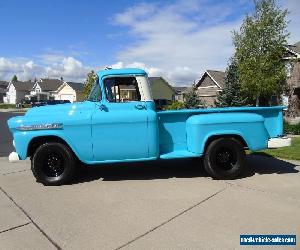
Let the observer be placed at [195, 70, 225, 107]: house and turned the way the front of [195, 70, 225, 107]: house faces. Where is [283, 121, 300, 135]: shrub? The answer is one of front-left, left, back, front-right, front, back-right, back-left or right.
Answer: front-left

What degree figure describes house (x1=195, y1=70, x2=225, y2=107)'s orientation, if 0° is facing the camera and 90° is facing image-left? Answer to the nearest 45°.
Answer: approximately 45°

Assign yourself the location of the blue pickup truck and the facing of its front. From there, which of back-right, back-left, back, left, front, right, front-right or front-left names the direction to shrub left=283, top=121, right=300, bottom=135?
back-right

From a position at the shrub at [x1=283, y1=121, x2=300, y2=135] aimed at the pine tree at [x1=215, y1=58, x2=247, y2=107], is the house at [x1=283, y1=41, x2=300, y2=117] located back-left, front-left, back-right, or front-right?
front-right

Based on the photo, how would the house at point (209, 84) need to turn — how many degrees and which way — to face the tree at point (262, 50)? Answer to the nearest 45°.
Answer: approximately 45° to its left

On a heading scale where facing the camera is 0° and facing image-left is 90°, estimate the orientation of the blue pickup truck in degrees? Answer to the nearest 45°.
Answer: approximately 90°

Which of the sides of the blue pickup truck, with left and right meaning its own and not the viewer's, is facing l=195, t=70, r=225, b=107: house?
right

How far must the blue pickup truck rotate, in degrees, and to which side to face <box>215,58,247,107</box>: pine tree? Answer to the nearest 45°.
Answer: approximately 90° to its right

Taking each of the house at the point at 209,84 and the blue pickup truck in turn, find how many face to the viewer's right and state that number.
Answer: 0

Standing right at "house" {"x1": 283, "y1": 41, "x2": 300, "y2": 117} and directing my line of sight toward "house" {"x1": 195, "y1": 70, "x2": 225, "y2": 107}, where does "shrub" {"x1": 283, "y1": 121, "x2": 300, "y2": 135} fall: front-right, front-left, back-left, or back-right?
back-left
